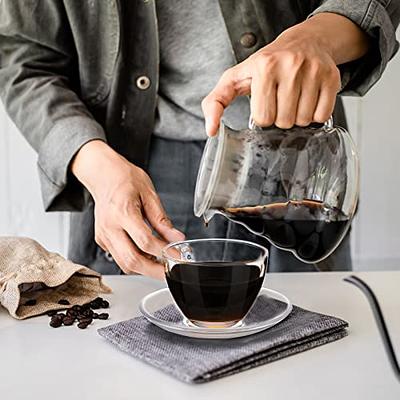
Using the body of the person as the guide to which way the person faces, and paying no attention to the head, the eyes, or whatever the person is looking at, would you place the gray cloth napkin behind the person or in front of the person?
in front

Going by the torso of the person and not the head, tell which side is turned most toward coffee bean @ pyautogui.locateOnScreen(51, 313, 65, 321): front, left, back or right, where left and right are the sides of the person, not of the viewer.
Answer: front

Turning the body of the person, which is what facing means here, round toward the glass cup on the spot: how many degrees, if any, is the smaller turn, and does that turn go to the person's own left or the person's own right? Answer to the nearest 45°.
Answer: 0° — they already face it

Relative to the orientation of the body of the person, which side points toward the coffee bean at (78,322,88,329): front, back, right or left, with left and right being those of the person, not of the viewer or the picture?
front

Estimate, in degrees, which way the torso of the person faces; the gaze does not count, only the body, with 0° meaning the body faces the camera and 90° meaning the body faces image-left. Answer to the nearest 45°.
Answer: approximately 0°
